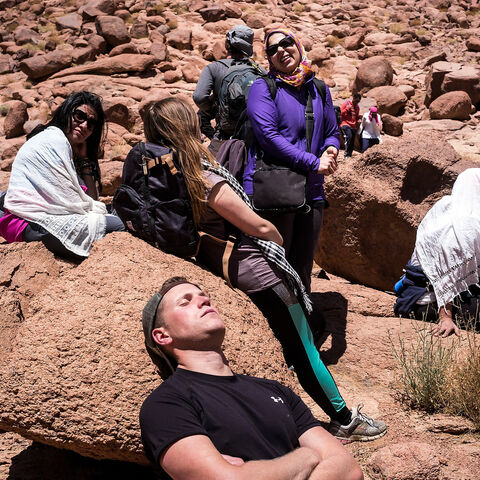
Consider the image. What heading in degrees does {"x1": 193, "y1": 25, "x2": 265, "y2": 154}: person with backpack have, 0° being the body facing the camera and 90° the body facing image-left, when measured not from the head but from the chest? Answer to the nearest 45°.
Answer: approximately 135°

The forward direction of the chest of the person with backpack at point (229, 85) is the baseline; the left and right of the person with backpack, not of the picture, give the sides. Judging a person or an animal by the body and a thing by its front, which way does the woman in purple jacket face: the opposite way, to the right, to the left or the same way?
the opposite way

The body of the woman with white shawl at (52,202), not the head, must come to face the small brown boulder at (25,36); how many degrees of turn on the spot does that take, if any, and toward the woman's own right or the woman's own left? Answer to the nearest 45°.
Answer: approximately 135° to the woman's own left

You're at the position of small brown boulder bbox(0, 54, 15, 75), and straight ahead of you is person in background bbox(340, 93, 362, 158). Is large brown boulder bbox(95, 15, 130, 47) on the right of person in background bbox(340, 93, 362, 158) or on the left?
left

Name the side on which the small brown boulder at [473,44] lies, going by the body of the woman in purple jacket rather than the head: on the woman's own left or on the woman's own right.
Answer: on the woman's own left

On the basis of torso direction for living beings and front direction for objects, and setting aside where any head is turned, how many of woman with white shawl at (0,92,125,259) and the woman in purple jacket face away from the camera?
0

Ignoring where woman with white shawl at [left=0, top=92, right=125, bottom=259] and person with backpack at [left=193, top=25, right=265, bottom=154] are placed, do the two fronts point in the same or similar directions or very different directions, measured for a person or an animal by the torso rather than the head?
very different directions

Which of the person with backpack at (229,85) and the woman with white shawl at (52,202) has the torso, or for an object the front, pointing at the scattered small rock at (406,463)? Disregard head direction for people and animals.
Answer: the woman with white shawl

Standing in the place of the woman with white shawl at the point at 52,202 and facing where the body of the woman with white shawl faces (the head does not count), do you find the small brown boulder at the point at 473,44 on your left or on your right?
on your left

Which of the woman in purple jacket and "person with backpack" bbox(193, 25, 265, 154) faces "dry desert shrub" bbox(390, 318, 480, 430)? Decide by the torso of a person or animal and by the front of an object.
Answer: the woman in purple jacket

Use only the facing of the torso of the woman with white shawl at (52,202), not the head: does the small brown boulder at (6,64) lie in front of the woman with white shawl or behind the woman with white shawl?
behind

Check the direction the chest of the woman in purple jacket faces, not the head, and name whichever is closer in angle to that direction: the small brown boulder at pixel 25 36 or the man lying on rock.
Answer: the man lying on rock
